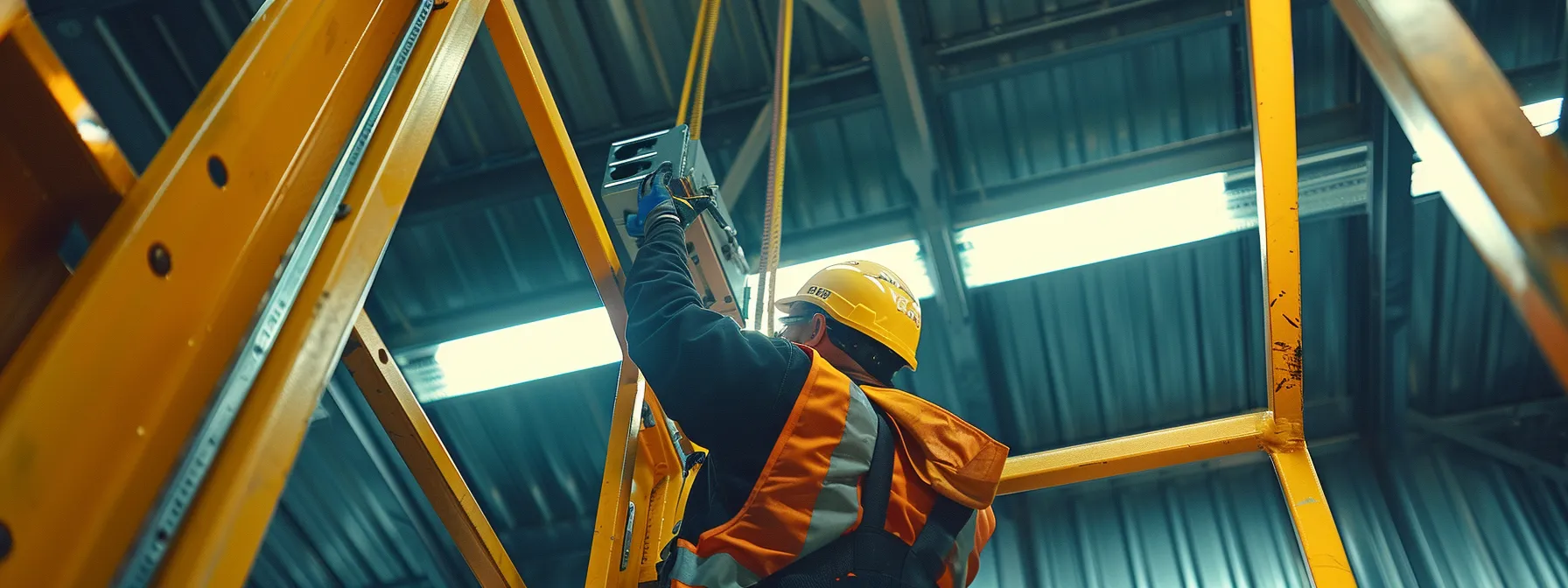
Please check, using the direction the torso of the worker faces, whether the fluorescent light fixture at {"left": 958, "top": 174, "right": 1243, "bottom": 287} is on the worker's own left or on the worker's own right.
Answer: on the worker's own right

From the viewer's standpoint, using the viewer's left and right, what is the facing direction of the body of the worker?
facing away from the viewer and to the left of the viewer

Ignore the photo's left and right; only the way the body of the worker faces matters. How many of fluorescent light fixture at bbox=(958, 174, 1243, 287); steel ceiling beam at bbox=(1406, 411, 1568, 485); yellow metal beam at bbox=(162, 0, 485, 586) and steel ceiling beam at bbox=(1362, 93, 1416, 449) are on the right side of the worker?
3

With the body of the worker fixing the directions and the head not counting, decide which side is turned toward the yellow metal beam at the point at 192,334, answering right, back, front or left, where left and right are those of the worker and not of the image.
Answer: left

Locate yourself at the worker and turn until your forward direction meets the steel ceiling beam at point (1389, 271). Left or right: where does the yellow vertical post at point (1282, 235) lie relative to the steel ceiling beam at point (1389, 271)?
right

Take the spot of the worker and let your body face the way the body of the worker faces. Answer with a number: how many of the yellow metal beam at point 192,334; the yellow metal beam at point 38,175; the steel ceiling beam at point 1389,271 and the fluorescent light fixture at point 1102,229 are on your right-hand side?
2

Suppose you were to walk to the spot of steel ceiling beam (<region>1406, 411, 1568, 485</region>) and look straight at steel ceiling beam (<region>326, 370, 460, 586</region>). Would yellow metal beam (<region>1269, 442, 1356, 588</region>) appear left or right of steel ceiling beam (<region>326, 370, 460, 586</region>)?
left

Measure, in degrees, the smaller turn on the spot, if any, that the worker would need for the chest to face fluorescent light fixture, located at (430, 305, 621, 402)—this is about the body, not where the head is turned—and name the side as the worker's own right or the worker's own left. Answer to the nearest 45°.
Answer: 0° — they already face it
